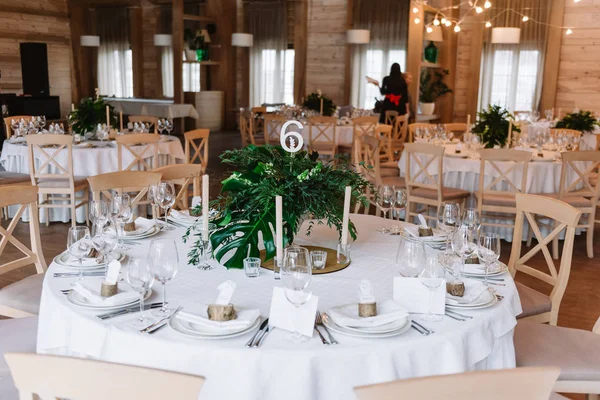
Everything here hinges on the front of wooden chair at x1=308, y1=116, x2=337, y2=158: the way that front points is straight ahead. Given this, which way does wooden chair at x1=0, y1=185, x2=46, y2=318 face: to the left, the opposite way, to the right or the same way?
to the right

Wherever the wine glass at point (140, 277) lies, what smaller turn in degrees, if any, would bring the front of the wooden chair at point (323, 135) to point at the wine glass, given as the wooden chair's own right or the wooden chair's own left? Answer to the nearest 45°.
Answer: approximately 180°

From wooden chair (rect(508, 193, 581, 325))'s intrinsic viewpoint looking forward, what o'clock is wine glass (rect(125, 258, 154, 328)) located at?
The wine glass is roughly at 12 o'clock from the wooden chair.

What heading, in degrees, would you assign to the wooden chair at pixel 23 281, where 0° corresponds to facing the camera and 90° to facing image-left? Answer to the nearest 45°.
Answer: approximately 315°

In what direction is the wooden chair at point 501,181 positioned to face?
away from the camera

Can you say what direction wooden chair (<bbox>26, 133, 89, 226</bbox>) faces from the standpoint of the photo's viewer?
facing away from the viewer and to the right of the viewer

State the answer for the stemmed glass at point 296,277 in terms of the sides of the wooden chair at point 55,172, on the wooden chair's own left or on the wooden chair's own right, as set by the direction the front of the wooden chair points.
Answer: on the wooden chair's own right

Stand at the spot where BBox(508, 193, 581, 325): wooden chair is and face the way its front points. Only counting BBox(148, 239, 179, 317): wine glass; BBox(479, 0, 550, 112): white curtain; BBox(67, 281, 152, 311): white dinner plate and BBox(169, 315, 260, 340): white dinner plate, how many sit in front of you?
3

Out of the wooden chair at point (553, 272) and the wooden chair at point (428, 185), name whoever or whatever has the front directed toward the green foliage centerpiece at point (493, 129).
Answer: the wooden chair at point (428, 185)

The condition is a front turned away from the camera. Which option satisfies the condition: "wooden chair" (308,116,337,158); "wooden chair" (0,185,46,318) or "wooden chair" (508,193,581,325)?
"wooden chair" (308,116,337,158)

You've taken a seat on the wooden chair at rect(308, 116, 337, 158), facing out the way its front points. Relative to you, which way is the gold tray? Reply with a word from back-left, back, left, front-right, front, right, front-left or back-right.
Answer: back

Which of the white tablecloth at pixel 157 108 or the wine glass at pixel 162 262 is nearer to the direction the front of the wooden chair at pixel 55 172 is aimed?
the white tablecloth

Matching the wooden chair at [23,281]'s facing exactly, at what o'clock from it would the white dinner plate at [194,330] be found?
The white dinner plate is roughly at 1 o'clock from the wooden chair.

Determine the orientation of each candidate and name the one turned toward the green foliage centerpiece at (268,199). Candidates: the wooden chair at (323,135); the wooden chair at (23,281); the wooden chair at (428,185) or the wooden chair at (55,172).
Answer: the wooden chair at (23,281)

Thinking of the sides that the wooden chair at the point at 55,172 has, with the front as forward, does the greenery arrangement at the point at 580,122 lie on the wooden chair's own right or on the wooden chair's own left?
on the wooden chair's own right

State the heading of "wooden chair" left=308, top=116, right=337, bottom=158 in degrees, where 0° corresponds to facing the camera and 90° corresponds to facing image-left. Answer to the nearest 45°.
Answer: approximately 180°

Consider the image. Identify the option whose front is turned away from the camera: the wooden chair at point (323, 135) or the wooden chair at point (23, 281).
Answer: the wooden chair at point (323, 135)

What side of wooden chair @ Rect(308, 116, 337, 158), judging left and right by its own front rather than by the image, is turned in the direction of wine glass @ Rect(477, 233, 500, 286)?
back
